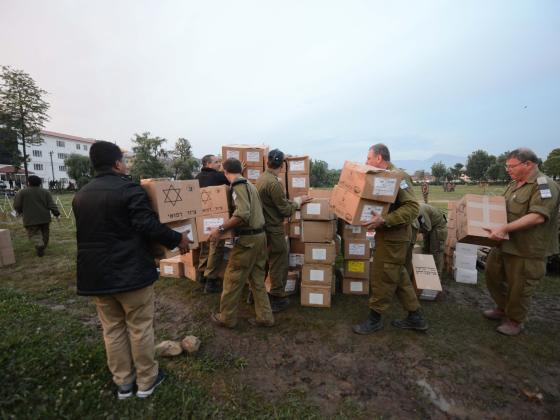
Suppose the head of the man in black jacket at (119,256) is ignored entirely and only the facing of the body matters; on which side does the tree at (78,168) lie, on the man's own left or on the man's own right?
on the man's own left

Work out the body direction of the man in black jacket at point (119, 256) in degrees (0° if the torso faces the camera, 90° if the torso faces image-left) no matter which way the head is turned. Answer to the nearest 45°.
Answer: approximately 225°

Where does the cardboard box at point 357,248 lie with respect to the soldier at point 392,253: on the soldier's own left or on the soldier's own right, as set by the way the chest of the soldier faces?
on the soldier's own right

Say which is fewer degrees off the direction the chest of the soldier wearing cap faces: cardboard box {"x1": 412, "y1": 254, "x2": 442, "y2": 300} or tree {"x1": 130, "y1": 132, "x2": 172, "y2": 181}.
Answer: the cardboard box

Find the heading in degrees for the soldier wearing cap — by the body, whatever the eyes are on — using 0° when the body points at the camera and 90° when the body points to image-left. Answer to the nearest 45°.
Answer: approximately 225°

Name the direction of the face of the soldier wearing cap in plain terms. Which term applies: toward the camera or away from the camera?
away from the camera

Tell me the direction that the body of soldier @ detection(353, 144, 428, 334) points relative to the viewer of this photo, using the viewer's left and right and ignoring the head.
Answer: facing to the left of the viewer

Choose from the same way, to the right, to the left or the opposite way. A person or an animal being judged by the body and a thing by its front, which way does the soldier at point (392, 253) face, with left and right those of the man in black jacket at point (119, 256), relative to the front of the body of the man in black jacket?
to the left

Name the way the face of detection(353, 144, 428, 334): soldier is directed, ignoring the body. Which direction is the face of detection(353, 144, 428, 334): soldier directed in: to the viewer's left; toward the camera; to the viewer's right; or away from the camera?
to the viewer's left

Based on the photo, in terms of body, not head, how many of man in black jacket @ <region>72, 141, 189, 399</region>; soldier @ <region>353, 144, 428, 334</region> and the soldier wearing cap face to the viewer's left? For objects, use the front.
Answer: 1

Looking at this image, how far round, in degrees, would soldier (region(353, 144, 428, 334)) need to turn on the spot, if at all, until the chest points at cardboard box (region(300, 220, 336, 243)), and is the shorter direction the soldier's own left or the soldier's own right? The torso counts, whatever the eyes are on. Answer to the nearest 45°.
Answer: approximately 45° to the soldier's own right

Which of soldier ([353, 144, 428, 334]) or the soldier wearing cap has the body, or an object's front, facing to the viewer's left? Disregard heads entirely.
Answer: the soldier
